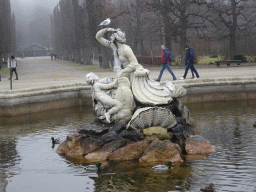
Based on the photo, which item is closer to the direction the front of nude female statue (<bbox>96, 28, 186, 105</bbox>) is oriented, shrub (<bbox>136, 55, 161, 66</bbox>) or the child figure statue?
the child figure statue

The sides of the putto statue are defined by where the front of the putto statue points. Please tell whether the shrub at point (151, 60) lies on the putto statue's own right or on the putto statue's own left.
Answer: on the putto statue's own left
